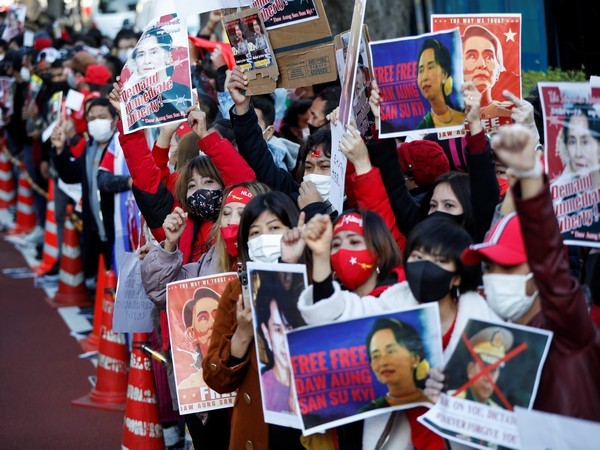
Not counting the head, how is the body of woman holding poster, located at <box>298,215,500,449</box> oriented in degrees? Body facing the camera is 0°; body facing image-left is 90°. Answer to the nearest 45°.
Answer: approximately 45°

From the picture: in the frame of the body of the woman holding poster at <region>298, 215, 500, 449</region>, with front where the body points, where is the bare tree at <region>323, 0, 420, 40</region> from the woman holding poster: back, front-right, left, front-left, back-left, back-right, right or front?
back-right

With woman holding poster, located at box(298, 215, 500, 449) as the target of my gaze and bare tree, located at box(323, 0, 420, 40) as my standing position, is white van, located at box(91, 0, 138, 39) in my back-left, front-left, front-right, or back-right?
back-right

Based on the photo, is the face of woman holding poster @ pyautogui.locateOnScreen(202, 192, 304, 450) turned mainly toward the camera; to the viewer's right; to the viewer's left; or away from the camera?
toward the camera

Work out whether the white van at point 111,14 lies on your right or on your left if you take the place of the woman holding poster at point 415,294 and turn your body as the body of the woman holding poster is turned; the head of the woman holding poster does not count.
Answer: on your right

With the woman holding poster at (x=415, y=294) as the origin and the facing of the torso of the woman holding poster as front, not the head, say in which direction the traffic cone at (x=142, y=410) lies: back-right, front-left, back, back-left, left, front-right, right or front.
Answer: right

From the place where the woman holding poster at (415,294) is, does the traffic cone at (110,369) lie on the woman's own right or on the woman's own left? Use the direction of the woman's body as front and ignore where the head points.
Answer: on the woman's own right

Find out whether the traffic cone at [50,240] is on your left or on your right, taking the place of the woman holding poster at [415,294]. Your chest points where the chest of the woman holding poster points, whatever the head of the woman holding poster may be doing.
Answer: on your right

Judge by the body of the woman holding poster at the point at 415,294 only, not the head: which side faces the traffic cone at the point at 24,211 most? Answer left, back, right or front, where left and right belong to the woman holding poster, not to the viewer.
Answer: right

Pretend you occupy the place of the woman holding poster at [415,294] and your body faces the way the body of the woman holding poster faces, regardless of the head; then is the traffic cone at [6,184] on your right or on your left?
on your right

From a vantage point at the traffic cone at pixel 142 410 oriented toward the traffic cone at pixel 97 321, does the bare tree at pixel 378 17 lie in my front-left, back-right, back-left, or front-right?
front-right

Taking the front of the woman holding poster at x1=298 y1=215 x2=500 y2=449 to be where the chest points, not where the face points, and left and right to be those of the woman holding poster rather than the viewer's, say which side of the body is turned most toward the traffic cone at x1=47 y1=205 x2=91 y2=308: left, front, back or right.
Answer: right

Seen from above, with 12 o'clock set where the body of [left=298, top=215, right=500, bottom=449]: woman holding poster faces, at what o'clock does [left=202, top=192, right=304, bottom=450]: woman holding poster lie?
[left=202, top=192, right=304, bottom=450]: woman holding poster is roughly at 3 o'clock from [left=298, top=215, right=500, bottom=449]: woman holding poster.

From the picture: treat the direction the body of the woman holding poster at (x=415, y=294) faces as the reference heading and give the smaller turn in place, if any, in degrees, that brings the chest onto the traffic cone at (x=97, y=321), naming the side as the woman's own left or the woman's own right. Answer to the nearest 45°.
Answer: approximately 90° to the woman's own right
